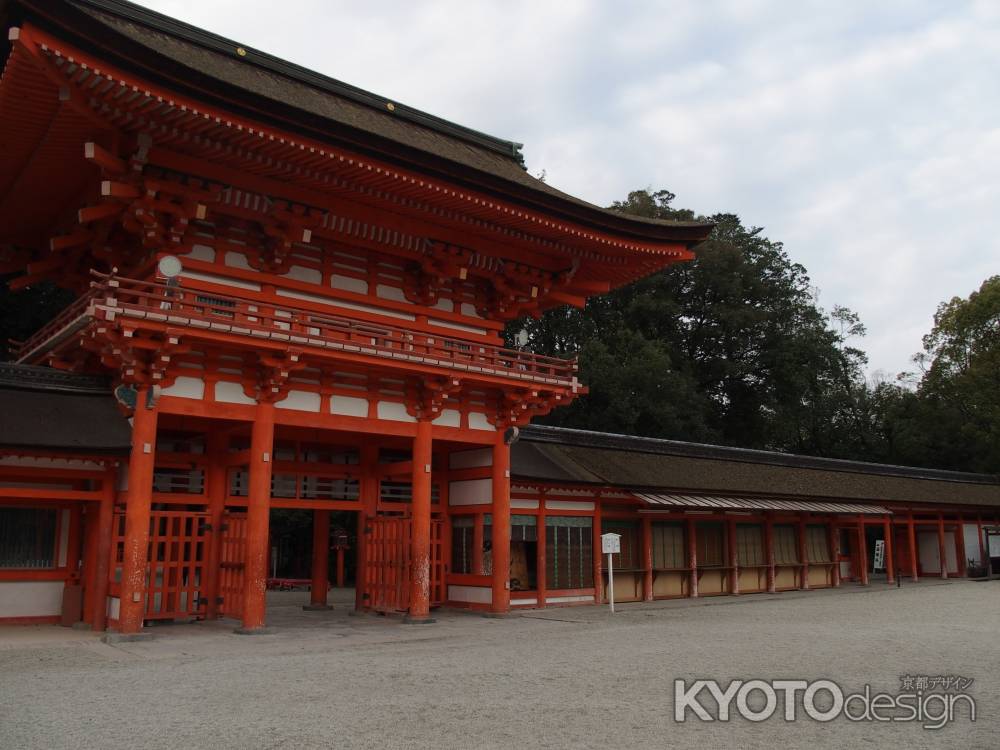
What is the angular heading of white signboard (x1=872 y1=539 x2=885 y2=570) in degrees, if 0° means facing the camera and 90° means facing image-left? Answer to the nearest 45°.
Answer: approximately 0°

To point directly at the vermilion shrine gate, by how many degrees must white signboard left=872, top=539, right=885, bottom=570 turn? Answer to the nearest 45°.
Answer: approximately 45° to its right

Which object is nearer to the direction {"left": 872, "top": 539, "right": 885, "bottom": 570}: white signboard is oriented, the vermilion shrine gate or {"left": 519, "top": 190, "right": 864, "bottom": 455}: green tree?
the vermilion shrine gate

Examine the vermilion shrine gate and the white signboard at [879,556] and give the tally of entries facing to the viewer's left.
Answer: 0

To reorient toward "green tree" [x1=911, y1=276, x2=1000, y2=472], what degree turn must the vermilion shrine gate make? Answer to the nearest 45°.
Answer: approximately 90° to its left

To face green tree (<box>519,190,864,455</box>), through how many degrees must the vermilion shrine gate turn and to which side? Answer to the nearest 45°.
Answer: approximately 90° to its left

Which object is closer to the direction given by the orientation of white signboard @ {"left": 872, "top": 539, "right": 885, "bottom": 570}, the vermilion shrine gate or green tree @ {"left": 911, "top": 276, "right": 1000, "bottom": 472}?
the vermilion shrine gate
